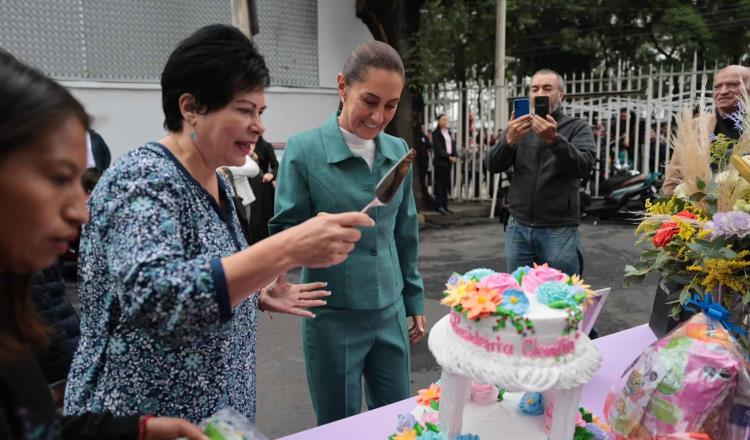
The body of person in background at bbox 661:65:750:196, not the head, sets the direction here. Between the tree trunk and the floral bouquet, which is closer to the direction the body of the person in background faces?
the floral bouquet

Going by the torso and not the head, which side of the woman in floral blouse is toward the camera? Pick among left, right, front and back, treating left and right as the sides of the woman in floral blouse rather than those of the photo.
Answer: right

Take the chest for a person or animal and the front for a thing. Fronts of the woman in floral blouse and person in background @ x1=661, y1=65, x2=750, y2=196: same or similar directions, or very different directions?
very different directions

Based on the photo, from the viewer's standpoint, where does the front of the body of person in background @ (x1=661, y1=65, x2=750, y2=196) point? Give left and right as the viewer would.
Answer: facing the viewer and to the left of the viewer

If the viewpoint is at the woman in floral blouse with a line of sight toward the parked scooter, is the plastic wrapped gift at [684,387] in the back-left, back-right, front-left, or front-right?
front-right

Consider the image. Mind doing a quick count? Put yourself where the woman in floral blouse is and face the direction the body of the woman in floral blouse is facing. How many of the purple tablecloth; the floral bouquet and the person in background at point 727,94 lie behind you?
0

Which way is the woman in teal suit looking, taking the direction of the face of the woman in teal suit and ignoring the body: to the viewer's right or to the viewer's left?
to the viewer's right
